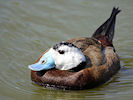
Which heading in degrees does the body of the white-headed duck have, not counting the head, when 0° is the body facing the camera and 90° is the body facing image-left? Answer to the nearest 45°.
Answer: approximately 45°
